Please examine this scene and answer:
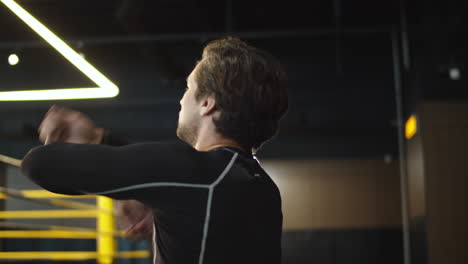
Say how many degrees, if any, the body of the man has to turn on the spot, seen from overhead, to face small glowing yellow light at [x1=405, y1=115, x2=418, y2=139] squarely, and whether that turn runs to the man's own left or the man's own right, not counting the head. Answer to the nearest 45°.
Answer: approximately 90° to the man's own right

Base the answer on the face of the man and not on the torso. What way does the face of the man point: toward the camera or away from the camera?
away from the camera

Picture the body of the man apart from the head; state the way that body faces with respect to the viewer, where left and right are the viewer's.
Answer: facing away from the viewer and to the left of the viewer

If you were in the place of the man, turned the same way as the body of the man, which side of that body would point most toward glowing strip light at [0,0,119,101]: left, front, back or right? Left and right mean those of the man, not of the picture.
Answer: front
